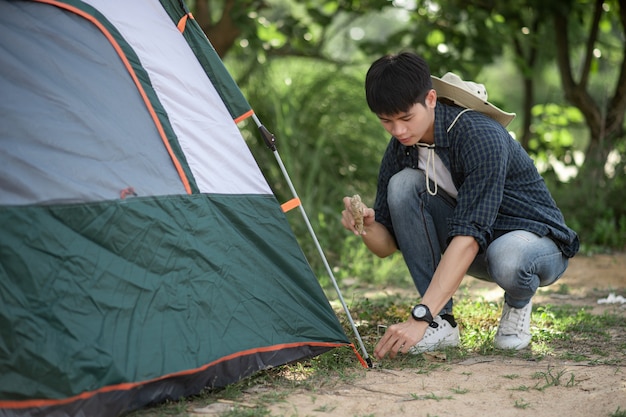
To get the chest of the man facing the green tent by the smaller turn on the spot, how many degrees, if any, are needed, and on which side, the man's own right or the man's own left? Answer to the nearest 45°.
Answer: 0° — they already face it

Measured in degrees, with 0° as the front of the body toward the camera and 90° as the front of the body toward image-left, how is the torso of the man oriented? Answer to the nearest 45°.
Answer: approximately 45°
